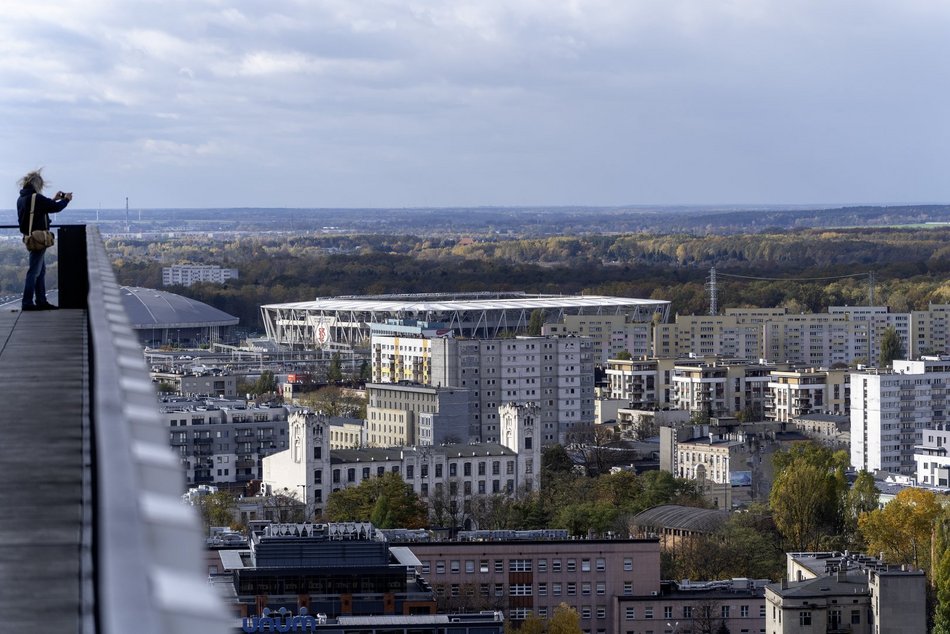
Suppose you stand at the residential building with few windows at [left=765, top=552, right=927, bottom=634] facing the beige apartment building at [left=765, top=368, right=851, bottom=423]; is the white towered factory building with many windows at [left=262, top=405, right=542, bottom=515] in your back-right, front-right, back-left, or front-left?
front-left

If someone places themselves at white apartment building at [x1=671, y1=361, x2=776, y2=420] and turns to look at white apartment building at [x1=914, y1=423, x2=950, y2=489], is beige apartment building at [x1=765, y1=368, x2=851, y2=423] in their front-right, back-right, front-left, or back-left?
front-left

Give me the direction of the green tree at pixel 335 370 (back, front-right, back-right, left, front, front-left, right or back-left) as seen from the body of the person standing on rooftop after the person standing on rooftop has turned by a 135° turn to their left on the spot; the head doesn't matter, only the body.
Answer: front-right

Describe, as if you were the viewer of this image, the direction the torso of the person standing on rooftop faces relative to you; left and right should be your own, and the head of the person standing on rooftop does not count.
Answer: facing to the right of the viewer

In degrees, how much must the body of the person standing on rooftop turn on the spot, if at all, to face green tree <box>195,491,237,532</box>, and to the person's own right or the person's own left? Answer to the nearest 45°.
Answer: approximately 90° to the person's own left

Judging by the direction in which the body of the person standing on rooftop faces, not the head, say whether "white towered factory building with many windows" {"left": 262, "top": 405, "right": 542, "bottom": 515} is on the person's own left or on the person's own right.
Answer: on the person's own left

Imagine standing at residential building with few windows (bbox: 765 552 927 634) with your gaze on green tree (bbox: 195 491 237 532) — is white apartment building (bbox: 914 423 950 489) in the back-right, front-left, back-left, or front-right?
front-right

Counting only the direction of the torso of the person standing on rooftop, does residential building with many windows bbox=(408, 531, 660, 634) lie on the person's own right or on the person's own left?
on the person's own left

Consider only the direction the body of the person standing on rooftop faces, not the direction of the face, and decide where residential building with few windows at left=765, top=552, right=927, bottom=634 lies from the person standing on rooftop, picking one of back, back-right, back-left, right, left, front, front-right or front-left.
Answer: front-left

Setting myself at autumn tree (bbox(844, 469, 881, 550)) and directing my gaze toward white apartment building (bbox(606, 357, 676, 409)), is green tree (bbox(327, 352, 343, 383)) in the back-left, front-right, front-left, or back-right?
front-left
